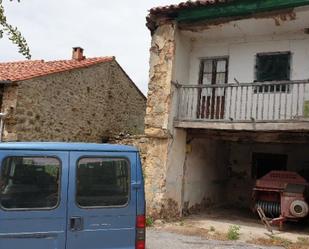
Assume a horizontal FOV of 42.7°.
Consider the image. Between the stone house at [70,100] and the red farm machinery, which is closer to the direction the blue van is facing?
the stone house

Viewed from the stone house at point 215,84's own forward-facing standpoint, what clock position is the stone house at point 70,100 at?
the stone house at point 70,100 is roughly at 4 o'clock from the stone house at point 215,84.

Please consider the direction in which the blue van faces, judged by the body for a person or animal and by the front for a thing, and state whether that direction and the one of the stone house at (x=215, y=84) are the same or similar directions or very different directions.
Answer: very different directions

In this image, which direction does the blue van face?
away from the camera

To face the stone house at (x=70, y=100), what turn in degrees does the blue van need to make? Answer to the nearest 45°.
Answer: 0° — it already faces it

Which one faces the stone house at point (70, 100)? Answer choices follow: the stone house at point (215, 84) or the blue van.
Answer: the blue van

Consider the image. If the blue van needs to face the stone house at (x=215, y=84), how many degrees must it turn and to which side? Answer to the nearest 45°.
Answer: approximately 45° to its right

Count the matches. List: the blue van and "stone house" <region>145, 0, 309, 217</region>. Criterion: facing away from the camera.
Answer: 1

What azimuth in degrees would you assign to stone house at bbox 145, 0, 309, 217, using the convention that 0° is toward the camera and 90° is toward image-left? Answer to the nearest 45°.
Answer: approximately 0°

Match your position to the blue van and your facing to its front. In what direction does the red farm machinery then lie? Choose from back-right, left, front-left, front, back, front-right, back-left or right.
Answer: front-right

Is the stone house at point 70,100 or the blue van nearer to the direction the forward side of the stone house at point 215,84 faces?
the blue van
